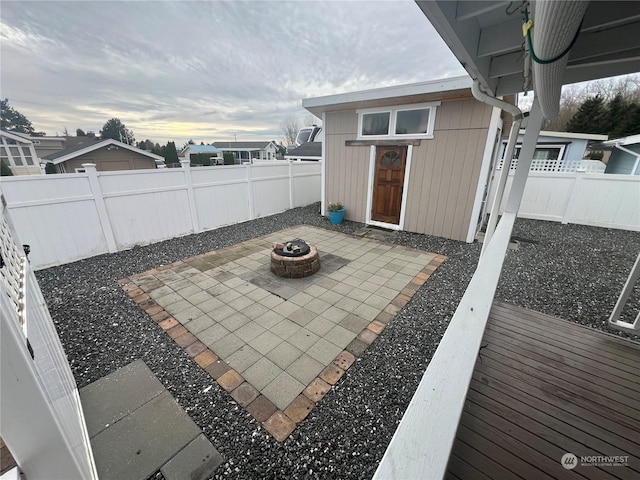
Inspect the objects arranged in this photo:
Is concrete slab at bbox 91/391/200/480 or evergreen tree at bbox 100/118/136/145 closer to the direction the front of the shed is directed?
the concrete slab

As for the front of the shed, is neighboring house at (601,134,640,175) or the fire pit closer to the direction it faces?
the fire pit

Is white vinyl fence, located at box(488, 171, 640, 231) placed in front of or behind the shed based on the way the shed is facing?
behind

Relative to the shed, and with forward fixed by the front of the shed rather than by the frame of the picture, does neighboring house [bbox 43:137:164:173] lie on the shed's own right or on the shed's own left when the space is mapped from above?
on the shed's own right

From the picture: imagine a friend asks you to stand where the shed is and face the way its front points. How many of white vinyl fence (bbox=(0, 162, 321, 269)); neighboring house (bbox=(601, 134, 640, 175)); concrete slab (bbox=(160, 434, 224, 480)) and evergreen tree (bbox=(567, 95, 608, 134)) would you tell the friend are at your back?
2

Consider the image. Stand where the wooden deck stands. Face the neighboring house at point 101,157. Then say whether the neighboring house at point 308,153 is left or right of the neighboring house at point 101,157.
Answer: right

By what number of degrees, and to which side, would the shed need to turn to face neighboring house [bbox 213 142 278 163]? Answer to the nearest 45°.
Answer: approximately 90° to its right

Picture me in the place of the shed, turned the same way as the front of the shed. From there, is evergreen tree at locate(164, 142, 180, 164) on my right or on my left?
on my right

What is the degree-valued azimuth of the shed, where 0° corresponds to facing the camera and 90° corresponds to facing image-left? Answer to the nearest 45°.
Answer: approximately 45°

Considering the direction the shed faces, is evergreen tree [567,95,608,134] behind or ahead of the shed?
behind

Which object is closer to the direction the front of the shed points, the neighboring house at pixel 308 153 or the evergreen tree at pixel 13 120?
the evergreen tree
